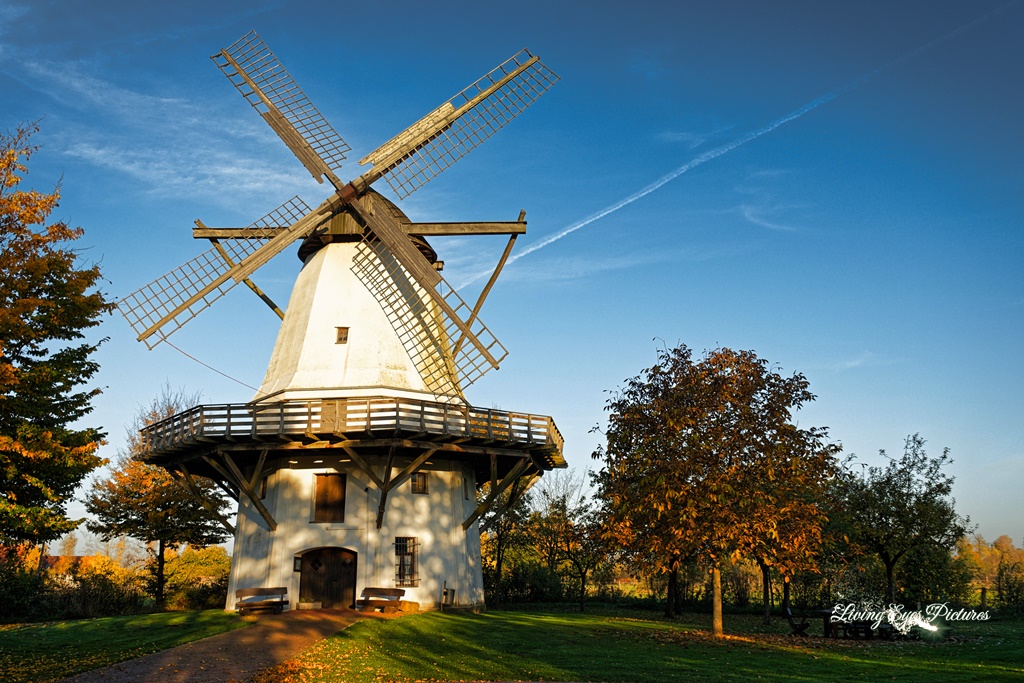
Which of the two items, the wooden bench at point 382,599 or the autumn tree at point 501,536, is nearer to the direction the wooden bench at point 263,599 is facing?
the wooden bench

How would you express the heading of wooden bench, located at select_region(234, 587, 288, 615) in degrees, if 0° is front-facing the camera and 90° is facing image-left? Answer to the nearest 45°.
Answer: approximately 0°

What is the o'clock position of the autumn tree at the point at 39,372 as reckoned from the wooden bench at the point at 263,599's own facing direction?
The autumn tree is roughly at 3 o'clock from the wooden bench.

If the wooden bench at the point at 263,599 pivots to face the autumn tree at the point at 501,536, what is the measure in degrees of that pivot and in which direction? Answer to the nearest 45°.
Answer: approximately 135° to its left

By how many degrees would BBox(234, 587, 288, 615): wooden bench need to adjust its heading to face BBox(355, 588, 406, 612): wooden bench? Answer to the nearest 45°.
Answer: approximately 90° to its left

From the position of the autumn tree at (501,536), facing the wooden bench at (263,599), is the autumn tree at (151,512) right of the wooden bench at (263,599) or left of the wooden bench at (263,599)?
right

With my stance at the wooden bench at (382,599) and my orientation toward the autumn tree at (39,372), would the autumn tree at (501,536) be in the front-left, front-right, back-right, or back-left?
back-right
